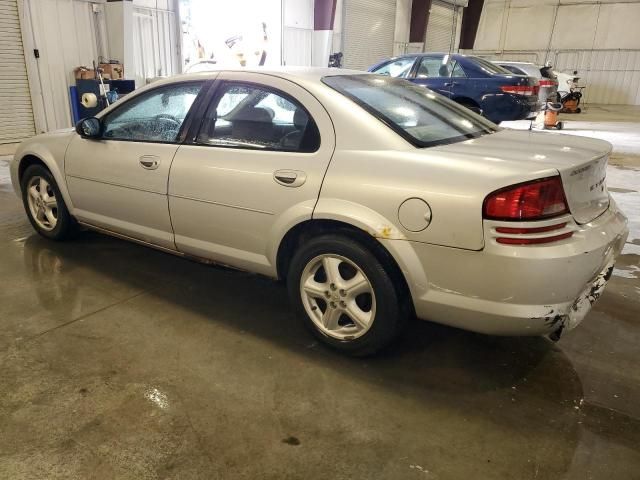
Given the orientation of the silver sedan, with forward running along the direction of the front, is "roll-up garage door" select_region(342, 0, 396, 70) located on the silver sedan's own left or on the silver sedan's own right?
on the silver sedan's own right

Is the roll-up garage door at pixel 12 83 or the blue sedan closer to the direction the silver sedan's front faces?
the roll-up garage door

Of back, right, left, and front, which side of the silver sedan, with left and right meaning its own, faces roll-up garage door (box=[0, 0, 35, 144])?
front

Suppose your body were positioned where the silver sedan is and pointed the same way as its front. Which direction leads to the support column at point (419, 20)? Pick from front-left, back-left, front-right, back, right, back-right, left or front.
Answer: front-right

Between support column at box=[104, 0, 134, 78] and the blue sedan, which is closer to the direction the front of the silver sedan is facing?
the support column

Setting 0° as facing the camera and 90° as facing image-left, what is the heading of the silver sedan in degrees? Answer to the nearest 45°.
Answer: approximately 135°

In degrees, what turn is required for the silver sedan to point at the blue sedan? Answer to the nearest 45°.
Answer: approximately 45° to its right

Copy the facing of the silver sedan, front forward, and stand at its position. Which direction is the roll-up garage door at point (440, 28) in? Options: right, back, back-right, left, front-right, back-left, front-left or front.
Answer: front-right

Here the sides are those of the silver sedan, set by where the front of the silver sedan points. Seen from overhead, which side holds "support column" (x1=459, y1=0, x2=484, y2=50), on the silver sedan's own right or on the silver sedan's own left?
on the silver sedan's own right

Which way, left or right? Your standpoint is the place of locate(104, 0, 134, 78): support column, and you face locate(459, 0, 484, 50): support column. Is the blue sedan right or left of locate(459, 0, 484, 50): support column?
right
